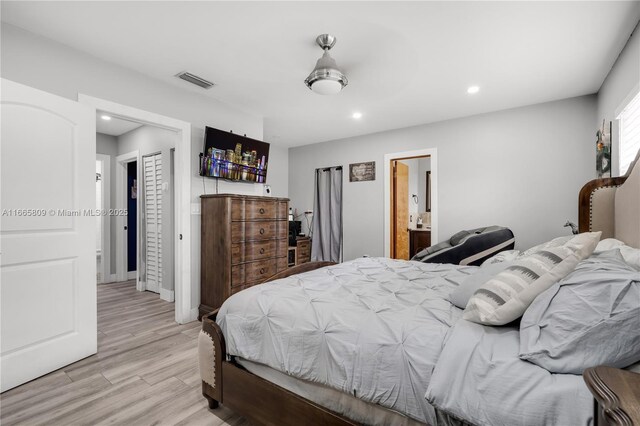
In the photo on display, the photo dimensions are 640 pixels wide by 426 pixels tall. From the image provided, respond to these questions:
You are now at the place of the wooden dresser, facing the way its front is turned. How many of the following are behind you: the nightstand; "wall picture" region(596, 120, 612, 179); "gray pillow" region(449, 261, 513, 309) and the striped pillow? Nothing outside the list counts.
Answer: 0

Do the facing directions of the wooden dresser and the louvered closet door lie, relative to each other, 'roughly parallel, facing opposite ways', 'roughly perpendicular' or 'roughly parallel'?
roughly perpendicular

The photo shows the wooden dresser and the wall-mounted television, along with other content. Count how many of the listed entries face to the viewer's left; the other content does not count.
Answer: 0

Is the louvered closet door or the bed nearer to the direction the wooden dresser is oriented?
the bed

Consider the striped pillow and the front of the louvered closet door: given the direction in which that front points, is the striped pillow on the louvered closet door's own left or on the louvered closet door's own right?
on the louvered closet door's own left

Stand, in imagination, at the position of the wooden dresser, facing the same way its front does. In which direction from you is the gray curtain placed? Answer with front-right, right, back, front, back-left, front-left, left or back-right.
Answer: left

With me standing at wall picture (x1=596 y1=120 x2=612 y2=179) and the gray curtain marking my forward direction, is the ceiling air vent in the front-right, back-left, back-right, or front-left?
front-left

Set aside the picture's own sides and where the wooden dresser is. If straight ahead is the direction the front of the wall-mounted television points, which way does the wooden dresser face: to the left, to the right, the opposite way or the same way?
the same way

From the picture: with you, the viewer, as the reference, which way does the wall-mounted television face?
facing the viewer and to the right of the viewer

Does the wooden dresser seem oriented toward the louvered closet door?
no

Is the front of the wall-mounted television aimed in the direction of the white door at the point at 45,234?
no

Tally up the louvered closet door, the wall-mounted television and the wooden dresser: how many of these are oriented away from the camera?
0

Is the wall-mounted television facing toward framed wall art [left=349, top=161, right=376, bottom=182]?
no

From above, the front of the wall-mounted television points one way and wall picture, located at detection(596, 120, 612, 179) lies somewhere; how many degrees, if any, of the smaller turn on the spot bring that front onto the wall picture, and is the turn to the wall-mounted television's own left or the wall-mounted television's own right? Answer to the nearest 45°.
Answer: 0° — it already faces it
